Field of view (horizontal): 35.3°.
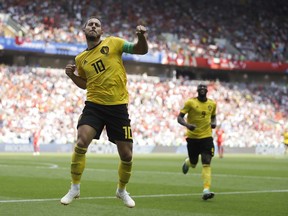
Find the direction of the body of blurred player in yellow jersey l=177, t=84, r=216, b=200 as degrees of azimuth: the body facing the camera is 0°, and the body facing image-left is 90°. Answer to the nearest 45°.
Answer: approximately 0°

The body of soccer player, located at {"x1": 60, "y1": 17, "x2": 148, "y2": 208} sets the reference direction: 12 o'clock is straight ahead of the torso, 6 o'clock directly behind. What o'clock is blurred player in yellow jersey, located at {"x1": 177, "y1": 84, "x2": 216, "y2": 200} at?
The blurred player in yellow jersey is roughly at 7 o'clock from the soccer player.

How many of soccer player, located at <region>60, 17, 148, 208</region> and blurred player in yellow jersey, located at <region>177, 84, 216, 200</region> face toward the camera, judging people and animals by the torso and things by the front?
2
